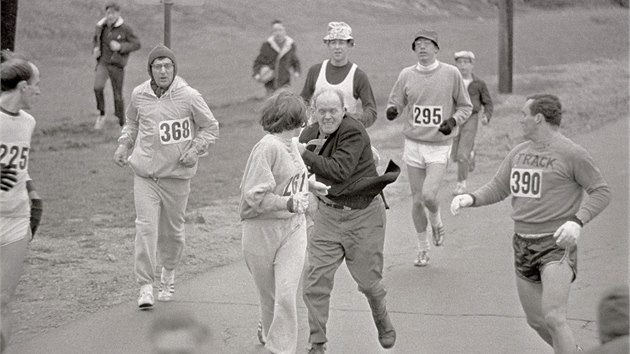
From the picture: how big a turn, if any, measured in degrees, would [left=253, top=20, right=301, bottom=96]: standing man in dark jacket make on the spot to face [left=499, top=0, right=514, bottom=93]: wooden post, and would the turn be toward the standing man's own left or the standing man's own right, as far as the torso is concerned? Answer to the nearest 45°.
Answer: approximately 135° to the standing man's own left

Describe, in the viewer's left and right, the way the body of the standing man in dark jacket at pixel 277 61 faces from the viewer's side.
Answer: facing the viewer

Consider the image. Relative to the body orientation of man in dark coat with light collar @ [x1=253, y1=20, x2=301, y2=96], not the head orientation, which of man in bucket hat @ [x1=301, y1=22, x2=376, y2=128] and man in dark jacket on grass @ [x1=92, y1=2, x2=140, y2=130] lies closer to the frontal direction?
the man in bucket hat

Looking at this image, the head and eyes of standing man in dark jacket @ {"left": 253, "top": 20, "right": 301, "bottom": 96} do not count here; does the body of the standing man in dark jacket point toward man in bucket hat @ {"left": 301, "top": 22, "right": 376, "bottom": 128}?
yes

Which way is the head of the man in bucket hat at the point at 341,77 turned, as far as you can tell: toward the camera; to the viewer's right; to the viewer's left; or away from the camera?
toward the camera

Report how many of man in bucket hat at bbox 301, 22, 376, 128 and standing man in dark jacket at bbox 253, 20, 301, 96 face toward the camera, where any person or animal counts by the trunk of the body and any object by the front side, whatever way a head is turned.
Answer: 2

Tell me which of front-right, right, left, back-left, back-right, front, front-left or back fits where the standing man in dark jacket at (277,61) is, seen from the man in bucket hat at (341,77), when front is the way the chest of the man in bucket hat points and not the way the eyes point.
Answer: back

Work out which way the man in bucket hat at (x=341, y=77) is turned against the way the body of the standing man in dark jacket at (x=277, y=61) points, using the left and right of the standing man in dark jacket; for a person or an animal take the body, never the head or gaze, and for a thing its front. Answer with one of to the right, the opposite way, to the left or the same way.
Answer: the same way

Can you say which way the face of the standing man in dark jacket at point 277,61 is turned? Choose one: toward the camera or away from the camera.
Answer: toward the camera

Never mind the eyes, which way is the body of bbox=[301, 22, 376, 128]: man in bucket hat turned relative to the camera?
toward the camera

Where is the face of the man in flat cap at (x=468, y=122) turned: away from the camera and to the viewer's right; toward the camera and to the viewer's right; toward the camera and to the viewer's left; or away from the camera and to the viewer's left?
toward the camera and to the viewer's left
